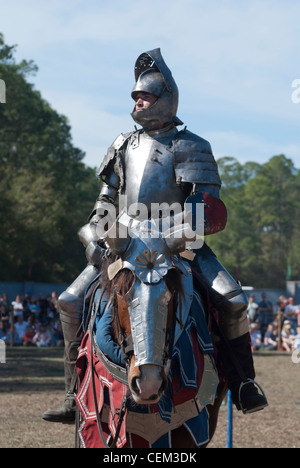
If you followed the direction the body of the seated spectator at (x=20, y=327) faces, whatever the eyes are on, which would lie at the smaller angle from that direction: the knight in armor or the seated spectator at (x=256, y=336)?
the knight in armor

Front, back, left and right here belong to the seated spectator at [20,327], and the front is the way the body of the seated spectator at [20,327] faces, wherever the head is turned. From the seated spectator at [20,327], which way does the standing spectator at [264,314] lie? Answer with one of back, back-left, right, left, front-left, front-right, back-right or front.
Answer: left

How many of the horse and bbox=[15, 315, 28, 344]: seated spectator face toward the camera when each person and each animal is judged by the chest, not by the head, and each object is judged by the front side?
2

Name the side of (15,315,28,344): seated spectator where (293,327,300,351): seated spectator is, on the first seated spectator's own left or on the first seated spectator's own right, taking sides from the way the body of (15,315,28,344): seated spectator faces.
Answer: on the first seated spectator's own left

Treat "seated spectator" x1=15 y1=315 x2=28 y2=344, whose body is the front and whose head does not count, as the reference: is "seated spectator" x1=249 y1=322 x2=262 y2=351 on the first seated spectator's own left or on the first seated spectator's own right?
on the first seated spectator's own left

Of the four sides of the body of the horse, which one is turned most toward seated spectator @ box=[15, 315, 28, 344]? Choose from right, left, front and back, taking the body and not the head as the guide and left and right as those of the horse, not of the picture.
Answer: back

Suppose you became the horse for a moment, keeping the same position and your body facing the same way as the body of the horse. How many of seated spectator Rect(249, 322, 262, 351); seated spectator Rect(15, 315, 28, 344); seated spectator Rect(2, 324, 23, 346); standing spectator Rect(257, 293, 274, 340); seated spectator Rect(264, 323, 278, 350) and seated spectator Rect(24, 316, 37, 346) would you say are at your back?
6

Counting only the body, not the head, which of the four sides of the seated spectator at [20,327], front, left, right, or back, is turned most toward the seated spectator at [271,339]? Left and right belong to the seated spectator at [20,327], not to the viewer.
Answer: left

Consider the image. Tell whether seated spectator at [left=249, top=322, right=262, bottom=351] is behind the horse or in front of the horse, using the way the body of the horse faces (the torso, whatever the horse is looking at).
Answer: behind

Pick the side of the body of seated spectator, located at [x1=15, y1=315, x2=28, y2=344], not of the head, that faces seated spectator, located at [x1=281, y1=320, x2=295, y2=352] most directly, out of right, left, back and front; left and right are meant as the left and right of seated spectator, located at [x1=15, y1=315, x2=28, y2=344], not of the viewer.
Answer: left

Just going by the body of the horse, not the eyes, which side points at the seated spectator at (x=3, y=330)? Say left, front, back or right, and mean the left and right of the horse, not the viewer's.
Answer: back

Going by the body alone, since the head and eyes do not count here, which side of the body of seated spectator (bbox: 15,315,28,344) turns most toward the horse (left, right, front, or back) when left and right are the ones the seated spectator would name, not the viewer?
front

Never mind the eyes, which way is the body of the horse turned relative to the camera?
toward the camera

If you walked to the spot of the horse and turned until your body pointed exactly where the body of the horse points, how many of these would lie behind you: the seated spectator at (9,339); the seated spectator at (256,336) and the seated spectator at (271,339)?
3
